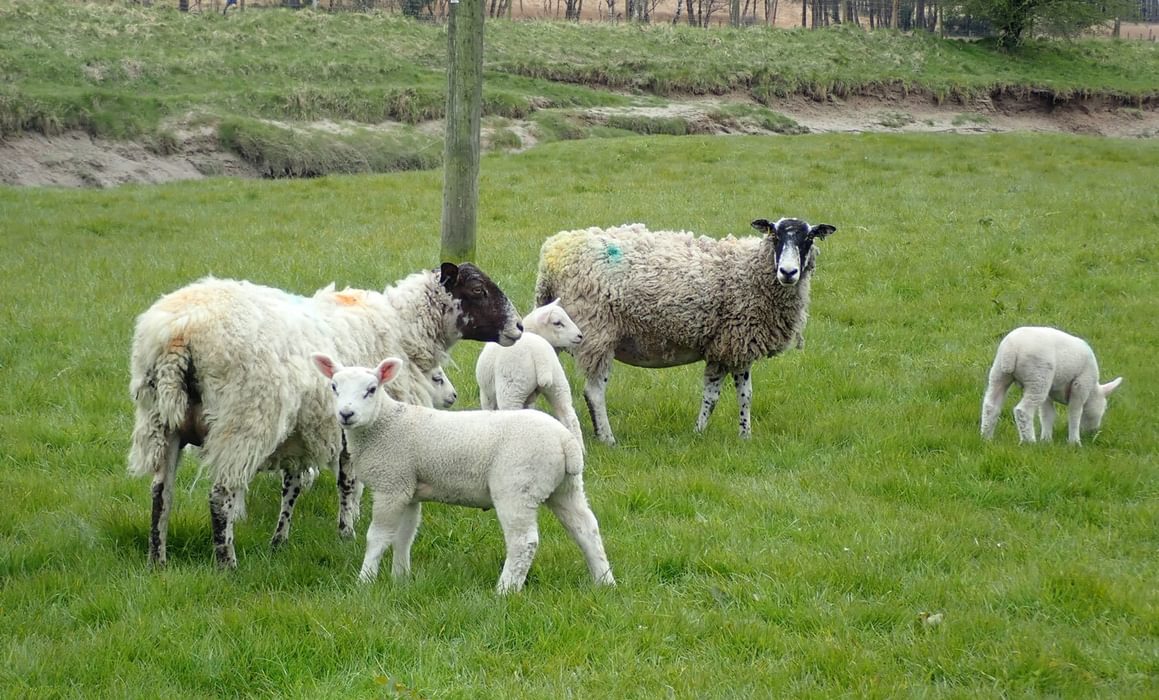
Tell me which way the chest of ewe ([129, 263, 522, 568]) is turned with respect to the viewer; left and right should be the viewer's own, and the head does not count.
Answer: facing away from the viewer and to the right of the viewer

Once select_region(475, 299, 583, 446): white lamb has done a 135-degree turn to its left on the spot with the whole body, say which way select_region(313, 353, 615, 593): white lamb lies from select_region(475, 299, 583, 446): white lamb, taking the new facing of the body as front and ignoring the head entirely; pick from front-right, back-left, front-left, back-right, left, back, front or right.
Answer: left

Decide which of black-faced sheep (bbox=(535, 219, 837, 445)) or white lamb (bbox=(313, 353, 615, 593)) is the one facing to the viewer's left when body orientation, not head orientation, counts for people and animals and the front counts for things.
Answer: the white lamb

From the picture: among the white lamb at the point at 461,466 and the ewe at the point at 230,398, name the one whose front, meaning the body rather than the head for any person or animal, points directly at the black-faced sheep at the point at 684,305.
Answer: the ewe

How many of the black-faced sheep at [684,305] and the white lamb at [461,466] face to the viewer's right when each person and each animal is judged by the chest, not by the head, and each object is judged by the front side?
1

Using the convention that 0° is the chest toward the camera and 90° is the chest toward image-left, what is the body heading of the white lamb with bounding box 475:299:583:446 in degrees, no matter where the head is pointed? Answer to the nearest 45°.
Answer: approximately 225°

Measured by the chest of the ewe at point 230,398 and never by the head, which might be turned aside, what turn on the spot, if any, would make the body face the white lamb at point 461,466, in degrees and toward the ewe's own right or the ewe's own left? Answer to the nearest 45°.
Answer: approximately 90° to the ewe's own right

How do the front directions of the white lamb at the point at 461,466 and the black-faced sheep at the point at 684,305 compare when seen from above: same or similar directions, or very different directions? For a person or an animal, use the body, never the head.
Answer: very different directions

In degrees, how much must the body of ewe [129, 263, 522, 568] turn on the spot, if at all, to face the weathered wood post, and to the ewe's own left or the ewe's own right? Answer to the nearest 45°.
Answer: approximately 45° to the ewe's own left

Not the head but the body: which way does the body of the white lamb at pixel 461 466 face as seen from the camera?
to the viewer's left

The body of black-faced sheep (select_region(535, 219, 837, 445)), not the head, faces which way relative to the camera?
to the viewer's right

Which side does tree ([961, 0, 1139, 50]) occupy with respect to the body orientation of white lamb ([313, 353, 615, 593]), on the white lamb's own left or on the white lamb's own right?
on the white lamb's own right

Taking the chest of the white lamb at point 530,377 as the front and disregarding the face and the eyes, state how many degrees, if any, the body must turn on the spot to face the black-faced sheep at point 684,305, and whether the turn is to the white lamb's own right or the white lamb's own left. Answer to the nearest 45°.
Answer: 0° — it already faces it
